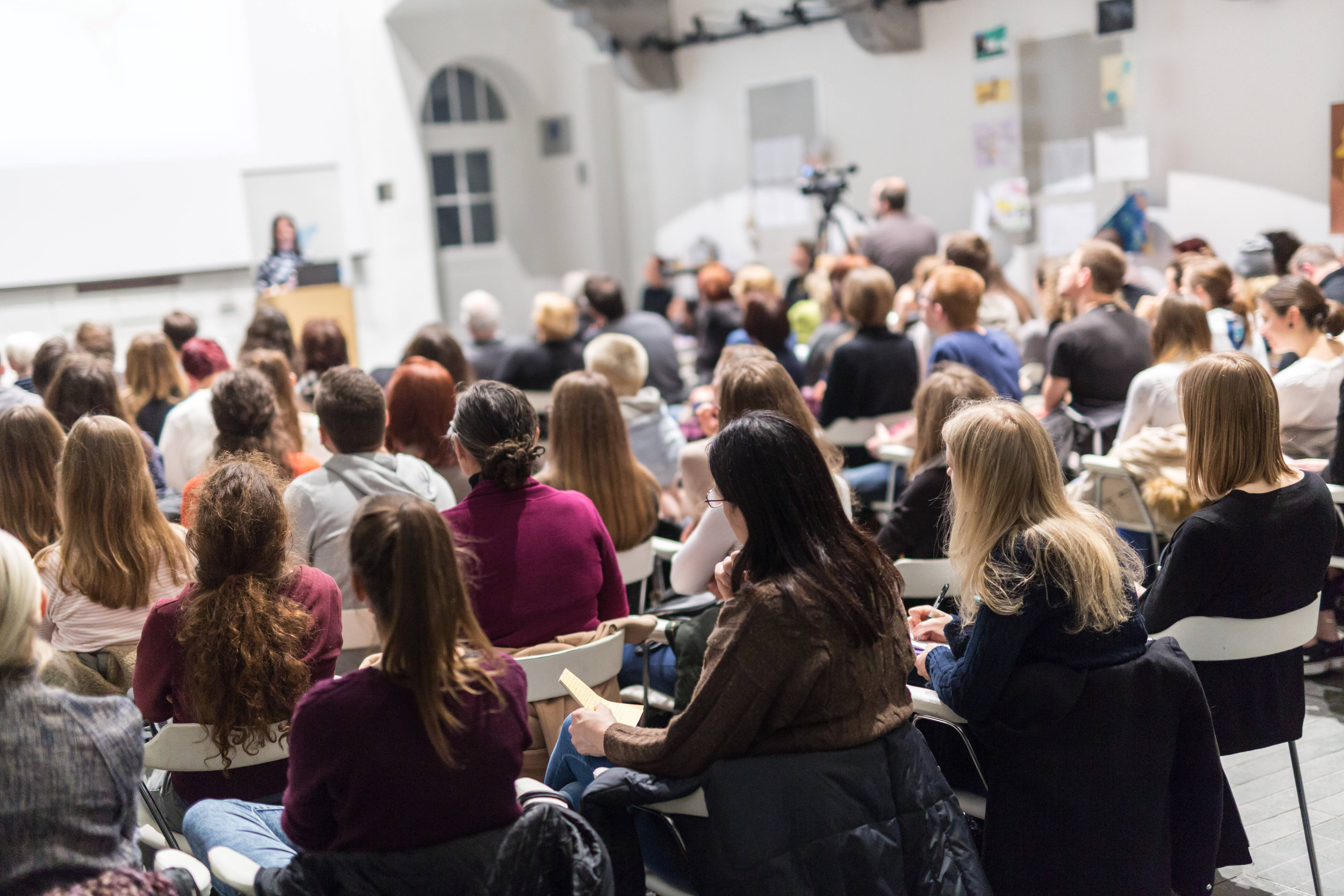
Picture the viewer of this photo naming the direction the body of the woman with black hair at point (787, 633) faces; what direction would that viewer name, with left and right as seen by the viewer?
facing away from the viewer and to the left of the viewer

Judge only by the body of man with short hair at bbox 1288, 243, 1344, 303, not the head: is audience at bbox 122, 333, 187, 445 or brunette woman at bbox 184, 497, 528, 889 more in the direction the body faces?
the audience

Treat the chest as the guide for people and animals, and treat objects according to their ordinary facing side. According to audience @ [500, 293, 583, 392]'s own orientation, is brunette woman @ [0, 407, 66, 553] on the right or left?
on their left

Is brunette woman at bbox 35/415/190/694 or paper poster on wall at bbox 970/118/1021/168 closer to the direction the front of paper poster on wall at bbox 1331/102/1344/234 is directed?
the brunette woman

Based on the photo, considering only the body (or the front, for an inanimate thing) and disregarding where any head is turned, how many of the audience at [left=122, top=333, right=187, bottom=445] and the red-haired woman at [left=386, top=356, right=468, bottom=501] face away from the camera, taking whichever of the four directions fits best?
2

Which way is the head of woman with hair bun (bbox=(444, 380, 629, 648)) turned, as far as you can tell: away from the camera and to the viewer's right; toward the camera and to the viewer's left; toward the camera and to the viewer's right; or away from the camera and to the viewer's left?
away from the camera and to the viewer's left

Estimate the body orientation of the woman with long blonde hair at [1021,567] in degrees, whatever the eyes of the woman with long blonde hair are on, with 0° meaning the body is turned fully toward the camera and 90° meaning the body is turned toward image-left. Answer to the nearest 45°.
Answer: approximately 135°
